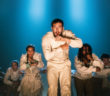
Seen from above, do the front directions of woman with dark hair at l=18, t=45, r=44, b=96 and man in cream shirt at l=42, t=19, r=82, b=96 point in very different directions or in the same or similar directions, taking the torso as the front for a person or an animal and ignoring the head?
same or similar directions

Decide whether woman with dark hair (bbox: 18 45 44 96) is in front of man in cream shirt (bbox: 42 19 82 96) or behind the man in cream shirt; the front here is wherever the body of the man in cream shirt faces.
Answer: behind

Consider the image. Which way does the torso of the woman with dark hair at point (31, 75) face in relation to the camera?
toward the camera

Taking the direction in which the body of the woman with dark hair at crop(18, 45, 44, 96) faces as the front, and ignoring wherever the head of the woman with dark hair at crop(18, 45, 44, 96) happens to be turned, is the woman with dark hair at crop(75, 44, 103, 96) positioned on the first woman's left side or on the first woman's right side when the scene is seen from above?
on the first woman's left side

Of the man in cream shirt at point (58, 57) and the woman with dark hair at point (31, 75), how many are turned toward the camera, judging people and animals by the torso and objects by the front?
2

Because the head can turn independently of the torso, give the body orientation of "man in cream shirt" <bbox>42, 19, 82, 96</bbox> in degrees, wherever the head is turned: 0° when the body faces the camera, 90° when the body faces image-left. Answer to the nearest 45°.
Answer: approximately 0°
